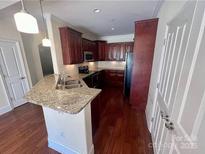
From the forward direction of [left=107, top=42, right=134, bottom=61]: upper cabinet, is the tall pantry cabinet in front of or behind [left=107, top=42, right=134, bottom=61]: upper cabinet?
in front

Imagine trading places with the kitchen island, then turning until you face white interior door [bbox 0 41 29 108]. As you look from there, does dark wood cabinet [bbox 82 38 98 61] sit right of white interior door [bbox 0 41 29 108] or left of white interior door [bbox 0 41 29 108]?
right

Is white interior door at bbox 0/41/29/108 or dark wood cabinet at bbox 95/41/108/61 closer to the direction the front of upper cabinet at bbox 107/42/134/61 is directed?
the white interior door

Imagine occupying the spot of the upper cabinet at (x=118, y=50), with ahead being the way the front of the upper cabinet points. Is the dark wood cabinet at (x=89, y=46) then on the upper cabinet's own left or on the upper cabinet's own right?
on the upper cabinet's own right

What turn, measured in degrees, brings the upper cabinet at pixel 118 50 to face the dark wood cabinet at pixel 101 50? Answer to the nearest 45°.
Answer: approximately 90° to its right

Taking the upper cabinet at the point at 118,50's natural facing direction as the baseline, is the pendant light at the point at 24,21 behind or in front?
in front

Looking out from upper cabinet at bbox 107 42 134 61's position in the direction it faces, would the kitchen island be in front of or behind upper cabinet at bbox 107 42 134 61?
in front

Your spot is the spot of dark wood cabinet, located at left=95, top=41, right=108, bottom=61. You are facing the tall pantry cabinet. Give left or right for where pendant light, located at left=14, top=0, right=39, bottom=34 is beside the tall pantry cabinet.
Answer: right

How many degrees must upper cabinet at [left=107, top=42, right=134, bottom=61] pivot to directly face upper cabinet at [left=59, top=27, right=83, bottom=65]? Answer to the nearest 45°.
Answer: approximately 45° to its right

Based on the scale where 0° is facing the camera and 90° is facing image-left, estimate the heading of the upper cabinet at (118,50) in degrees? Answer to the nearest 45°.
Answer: approximately 0°
